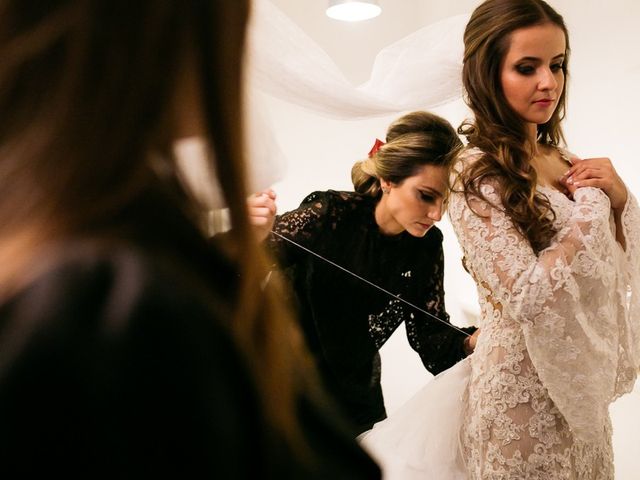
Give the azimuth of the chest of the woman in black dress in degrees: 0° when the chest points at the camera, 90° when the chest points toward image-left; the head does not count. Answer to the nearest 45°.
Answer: approximately 315°
